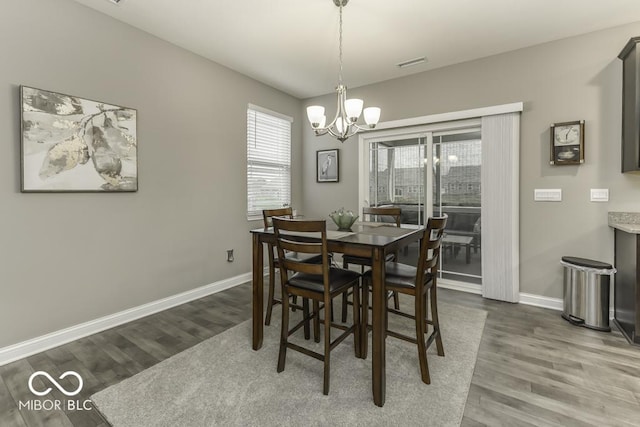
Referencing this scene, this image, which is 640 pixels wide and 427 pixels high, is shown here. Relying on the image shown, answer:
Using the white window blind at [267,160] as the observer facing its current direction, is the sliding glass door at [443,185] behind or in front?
in front

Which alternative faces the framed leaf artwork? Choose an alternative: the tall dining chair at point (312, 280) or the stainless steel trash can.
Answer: the stainless steel trash can

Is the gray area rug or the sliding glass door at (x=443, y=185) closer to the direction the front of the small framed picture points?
the gray area rug

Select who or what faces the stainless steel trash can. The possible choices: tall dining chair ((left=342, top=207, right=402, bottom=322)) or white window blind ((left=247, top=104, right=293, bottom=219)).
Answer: the white window blind

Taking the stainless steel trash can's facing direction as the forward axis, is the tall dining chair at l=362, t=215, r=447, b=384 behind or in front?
in front

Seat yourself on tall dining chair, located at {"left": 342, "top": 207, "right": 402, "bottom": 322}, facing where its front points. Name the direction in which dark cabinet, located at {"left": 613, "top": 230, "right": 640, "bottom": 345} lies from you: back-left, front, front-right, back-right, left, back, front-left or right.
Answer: back-left

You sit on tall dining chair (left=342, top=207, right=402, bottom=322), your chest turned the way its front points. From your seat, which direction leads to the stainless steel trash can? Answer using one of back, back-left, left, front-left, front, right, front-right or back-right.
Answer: back-left
